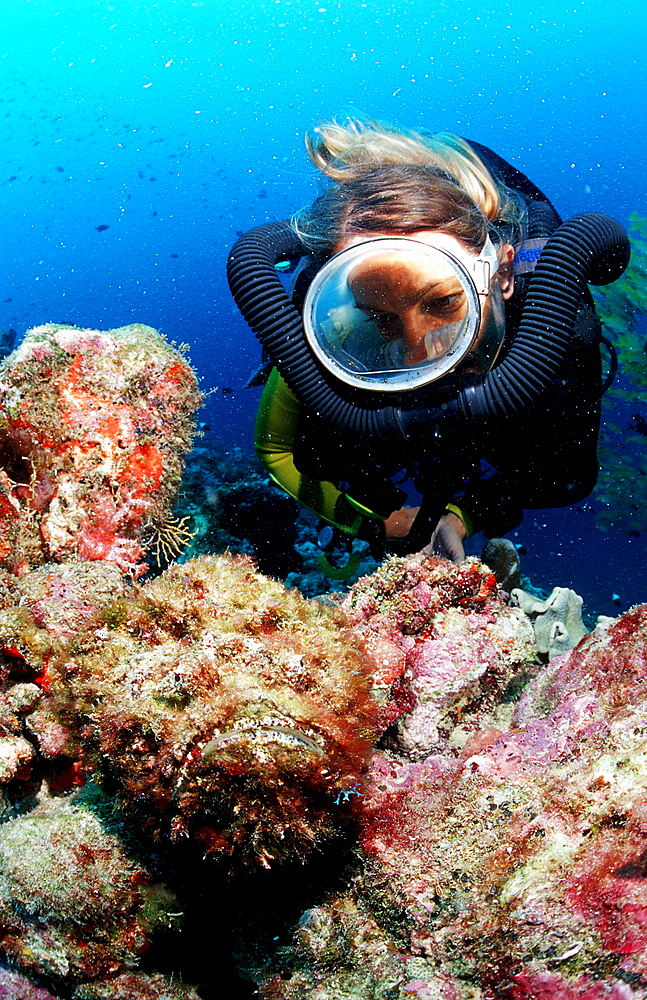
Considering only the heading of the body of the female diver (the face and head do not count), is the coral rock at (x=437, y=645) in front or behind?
in front

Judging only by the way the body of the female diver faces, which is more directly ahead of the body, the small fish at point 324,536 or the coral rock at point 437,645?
the coral rock

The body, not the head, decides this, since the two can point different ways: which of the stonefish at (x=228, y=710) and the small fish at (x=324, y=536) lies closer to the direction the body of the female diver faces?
the stonefish

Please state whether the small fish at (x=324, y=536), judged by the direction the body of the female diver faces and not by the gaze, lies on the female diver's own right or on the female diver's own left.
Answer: on the female diver's own right

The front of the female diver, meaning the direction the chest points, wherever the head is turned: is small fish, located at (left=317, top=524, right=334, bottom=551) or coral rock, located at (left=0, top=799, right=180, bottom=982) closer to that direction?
the coral rock

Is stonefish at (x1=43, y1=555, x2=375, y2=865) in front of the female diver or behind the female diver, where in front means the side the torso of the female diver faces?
in front

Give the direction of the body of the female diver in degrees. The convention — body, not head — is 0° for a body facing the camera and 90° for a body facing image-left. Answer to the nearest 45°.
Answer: approximately 45°
